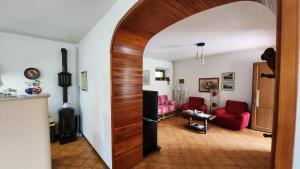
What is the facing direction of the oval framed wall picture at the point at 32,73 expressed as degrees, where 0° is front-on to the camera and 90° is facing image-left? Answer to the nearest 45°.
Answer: approximately 0°

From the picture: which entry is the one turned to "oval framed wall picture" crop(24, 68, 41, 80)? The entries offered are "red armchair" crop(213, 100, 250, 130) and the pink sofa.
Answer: the red armchair

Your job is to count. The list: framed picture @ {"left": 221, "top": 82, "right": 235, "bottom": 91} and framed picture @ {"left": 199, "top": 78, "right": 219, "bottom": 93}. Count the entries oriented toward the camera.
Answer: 2

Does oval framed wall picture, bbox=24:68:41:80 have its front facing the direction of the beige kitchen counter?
yes

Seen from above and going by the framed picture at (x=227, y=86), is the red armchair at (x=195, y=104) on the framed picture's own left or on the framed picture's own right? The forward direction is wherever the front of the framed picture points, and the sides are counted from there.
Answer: on the framed picture's own right
